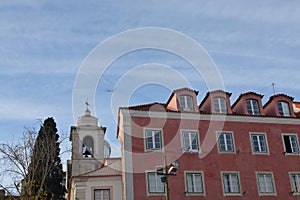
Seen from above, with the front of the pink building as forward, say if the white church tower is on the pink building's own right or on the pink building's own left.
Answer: on the pink building's own right

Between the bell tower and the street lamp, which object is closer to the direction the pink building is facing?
the street lamp

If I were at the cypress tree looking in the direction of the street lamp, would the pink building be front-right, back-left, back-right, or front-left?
front-left

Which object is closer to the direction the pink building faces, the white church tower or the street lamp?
the street lamp

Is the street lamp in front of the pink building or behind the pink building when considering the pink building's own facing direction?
in front

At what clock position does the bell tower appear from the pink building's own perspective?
The bell tower is roughly at 4 o'clock from the pink building.

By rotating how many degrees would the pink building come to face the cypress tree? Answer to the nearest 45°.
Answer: approximately 90° to its right

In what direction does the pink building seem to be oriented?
toward the camera

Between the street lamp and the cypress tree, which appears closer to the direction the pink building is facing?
the street lamp
